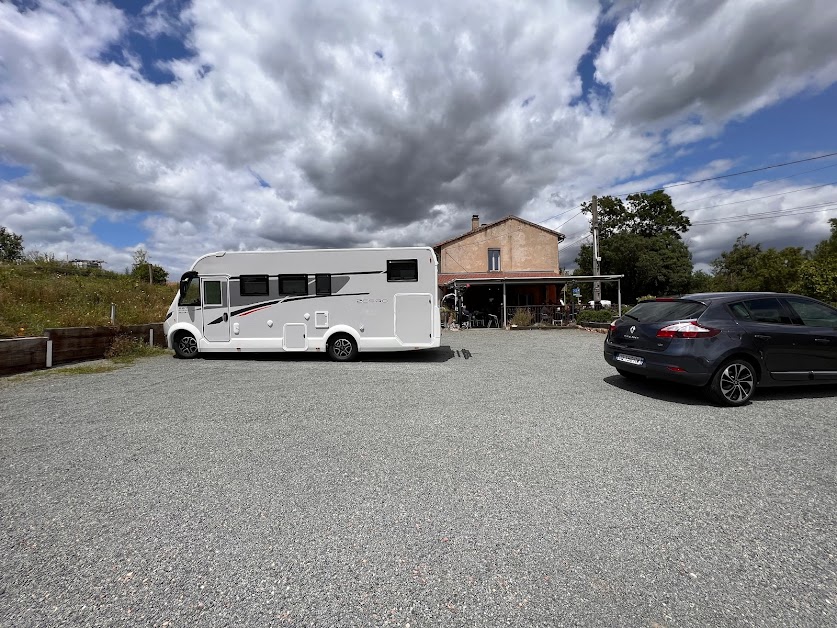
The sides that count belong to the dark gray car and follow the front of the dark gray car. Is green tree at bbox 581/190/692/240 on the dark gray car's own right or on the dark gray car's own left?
on the dark gray car's own left

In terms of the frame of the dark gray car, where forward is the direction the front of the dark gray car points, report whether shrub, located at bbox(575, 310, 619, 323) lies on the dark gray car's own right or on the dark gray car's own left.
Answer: on the dark gray car's own left

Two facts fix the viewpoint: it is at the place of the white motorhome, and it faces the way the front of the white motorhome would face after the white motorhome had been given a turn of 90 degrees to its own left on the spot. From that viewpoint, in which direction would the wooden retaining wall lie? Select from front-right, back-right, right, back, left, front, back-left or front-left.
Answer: right

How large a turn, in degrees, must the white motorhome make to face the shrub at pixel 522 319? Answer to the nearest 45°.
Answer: approximately 135° to its right

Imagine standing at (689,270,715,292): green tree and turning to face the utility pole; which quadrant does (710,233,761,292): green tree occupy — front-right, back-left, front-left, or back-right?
back-left

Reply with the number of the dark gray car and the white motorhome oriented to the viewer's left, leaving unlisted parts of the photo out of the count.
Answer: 1

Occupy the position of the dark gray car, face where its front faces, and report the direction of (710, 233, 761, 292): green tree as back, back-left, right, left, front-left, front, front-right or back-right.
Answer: front-left

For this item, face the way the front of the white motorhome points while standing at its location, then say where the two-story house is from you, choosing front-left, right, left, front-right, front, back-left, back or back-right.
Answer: back-right

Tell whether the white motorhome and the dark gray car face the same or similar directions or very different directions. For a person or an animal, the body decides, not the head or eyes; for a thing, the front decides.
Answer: very different directions

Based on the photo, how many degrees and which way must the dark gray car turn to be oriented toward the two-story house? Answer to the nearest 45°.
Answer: approximately 90° to its left

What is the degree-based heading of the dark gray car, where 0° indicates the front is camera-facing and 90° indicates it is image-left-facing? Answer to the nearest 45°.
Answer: approximately 225°

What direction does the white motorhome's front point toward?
to the viewer's left

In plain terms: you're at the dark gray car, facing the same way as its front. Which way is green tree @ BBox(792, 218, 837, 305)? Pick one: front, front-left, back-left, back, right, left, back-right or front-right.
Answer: front-left

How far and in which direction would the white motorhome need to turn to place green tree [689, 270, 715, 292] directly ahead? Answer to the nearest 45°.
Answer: approximately 135° to its right

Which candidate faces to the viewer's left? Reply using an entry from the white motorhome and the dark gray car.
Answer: the white motorhome

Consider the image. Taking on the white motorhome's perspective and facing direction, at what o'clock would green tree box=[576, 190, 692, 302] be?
The green tree is roughly at 5 o'clock from the white motorhome.

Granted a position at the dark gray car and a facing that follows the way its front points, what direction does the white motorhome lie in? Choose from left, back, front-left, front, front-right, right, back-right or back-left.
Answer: back-left
